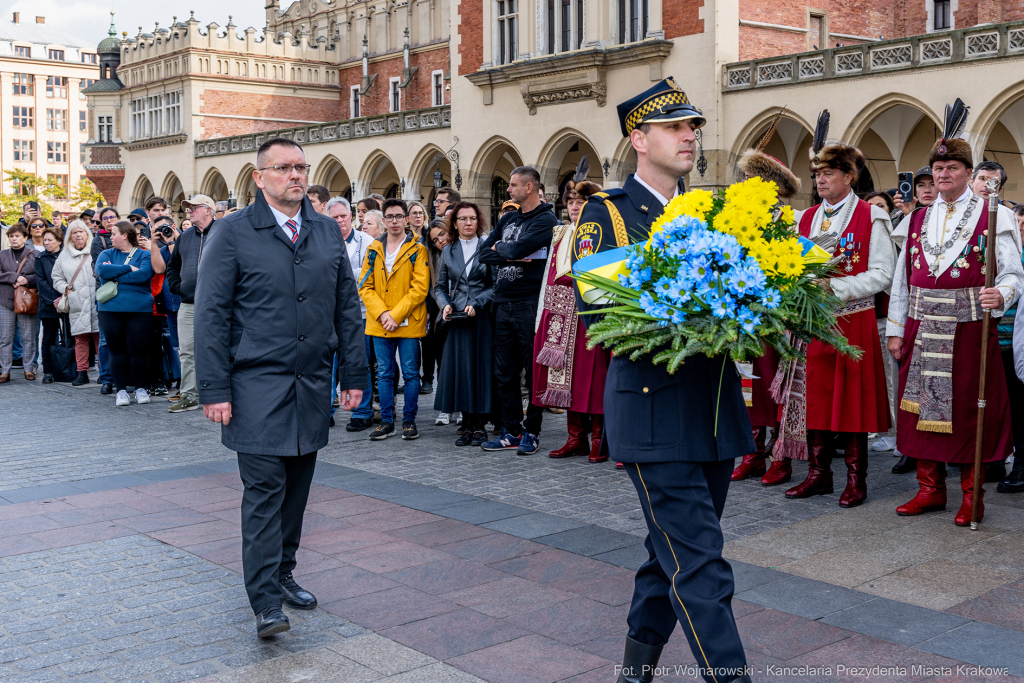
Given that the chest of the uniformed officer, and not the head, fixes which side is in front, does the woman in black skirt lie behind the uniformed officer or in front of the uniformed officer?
behind

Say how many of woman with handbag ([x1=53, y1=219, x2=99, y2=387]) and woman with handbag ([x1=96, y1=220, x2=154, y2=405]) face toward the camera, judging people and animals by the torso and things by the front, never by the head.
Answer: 2

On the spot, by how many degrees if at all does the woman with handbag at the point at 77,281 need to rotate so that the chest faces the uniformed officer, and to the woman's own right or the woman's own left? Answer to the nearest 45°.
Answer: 0° — they already face them

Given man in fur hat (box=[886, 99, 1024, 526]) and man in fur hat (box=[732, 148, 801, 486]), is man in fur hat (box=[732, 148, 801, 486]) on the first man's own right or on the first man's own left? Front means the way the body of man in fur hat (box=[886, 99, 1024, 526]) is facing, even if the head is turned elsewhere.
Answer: on the first man's own right

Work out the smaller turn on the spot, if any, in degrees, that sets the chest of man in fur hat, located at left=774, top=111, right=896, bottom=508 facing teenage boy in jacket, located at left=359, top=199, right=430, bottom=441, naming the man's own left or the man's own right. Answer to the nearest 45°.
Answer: approximately 90° to the man's own right
